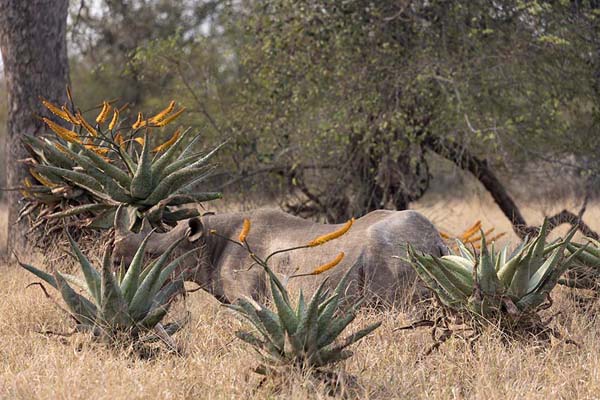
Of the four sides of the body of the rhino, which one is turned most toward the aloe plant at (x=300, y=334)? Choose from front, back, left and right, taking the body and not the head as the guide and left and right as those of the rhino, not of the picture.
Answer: left

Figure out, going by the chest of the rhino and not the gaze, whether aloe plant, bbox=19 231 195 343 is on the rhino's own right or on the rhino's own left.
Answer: on the rhino's own left

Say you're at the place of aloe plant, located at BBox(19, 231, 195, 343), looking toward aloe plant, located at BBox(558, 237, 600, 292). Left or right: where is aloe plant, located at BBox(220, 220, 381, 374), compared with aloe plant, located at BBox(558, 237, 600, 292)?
right

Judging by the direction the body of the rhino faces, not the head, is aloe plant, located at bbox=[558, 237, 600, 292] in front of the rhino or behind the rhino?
behind

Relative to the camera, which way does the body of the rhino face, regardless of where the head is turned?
to the viewer's left

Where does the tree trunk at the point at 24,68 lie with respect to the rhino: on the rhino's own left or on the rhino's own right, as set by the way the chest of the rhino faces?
on the rhino's own right

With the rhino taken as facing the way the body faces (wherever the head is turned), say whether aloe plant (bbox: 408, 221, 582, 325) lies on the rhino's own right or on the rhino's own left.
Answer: on the rhino's own left

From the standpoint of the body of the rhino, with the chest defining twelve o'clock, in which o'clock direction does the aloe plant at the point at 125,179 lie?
The aloe plant is roughly at 1 o'clock from the rhino.

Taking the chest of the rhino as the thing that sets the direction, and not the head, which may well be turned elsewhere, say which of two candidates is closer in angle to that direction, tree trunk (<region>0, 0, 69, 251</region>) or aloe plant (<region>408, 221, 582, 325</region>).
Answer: the tree trunk
